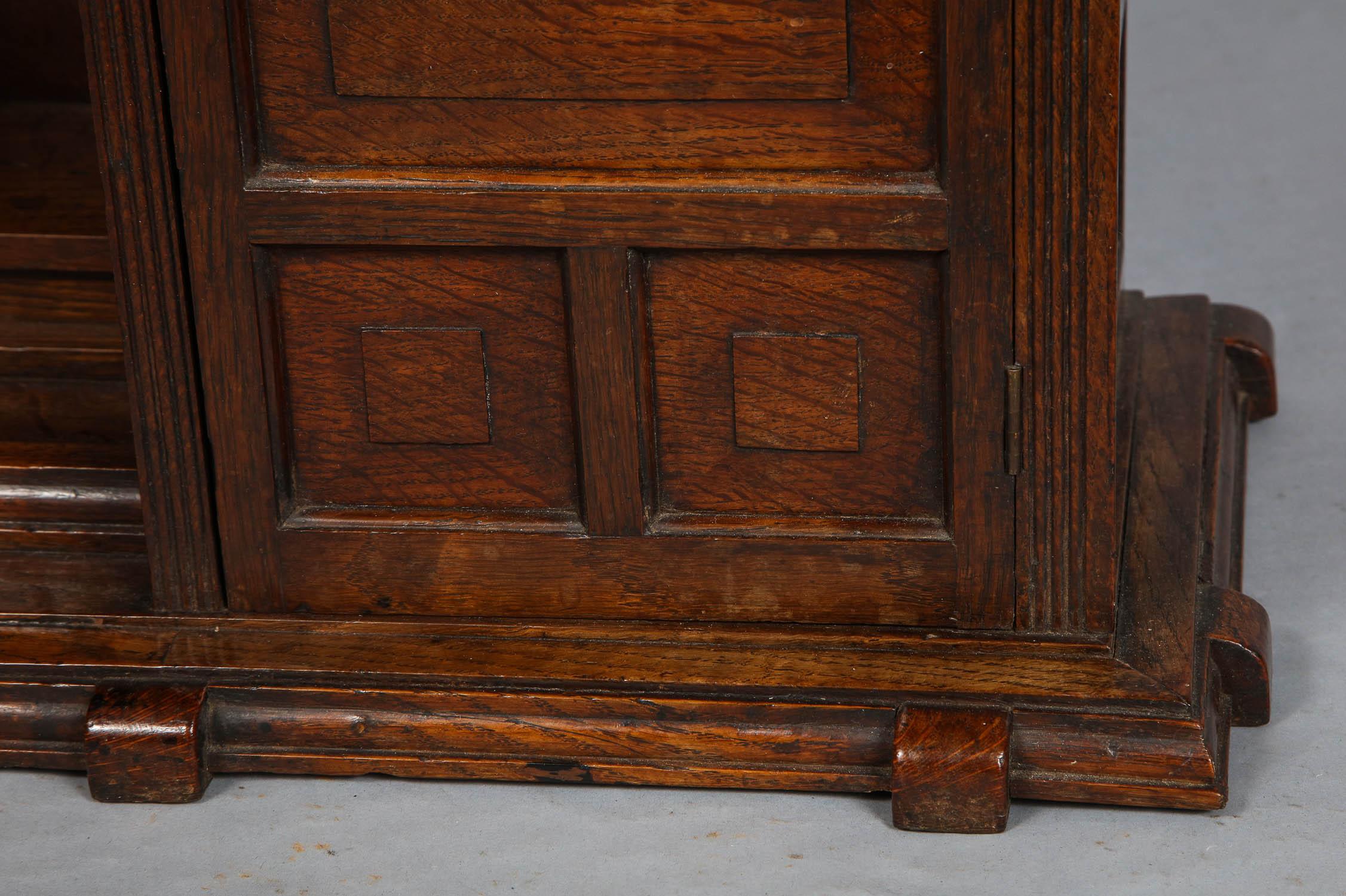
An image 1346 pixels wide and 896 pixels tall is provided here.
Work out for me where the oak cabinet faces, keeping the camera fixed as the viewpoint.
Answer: facing the viewer
